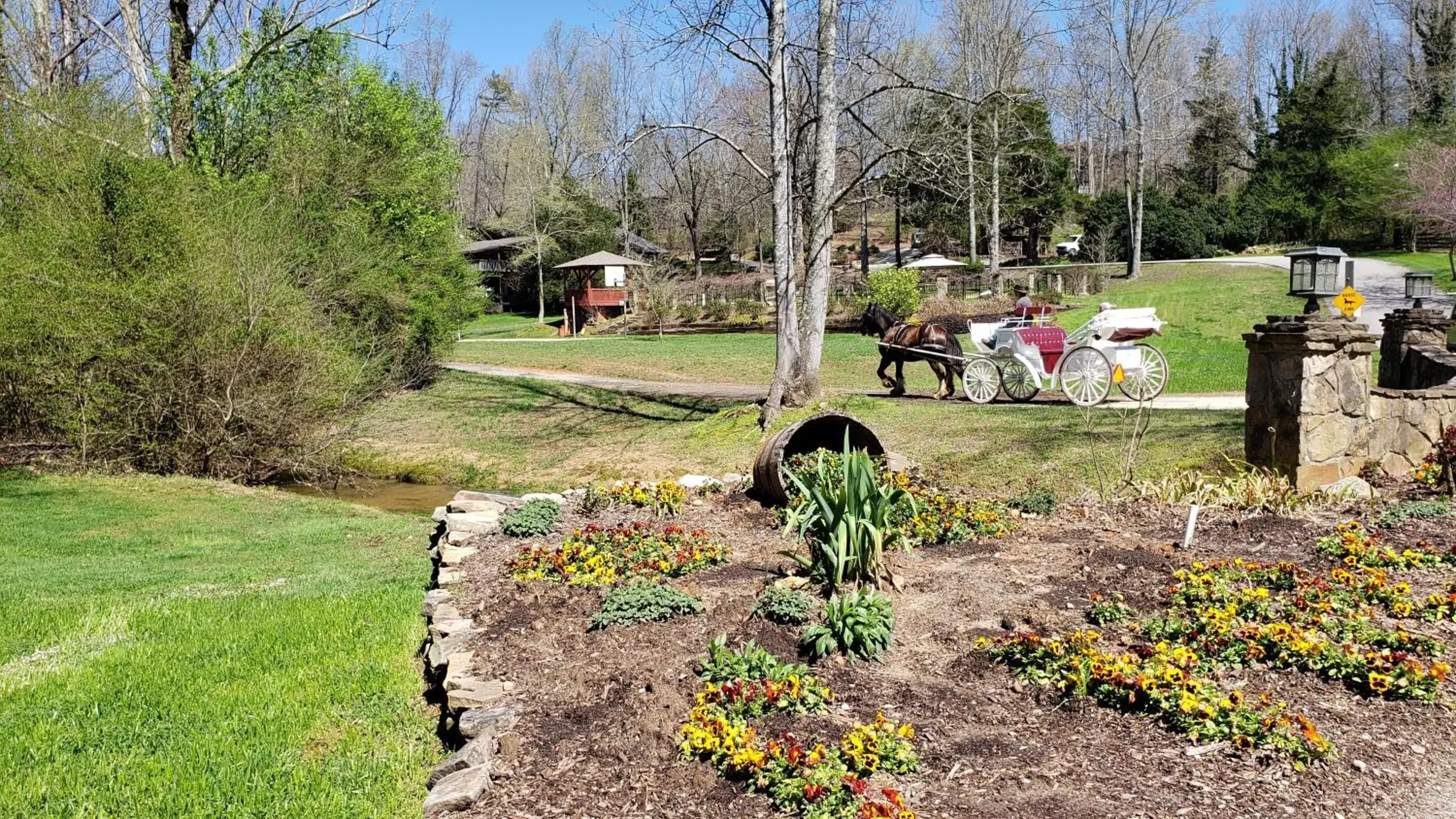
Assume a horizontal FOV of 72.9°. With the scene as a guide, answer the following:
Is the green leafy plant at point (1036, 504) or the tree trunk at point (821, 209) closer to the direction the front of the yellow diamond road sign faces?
the green leafy plant

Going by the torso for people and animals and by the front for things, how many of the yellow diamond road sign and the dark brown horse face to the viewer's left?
1

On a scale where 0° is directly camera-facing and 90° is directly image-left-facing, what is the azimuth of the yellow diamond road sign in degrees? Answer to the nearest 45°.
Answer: approximately 0°

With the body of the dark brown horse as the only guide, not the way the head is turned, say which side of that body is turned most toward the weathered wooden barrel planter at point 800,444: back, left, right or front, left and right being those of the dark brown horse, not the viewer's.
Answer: left

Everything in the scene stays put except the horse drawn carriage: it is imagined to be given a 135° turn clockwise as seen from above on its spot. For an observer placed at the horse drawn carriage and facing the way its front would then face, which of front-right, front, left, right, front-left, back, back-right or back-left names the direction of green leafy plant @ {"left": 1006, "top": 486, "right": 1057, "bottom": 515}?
right

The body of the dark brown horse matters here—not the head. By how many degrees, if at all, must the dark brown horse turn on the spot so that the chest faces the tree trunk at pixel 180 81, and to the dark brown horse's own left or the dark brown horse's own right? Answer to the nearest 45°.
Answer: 0° — it already faces it

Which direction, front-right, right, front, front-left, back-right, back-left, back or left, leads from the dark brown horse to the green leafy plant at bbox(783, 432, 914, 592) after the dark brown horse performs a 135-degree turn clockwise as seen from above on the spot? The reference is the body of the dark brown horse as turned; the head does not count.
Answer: back-right

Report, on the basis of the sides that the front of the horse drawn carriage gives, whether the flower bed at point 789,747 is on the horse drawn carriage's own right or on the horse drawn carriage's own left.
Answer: on the horse drawn carriage's own left

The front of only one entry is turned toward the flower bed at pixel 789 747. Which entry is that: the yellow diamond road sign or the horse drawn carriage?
the yellow diamond road sign

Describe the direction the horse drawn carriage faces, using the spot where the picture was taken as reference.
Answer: facing away from the viewer and to the left of the viewer

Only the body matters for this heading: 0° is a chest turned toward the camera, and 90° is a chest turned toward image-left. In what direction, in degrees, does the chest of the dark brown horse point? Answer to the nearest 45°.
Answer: approximately 90°

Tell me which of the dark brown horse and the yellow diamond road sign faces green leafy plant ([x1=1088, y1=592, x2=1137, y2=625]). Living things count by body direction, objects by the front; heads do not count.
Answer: the yellow diamond road sign

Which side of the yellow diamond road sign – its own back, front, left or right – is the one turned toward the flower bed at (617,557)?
front

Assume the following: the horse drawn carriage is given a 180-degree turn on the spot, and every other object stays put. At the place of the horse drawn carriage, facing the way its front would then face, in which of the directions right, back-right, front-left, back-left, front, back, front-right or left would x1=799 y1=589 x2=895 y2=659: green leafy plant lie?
front-right

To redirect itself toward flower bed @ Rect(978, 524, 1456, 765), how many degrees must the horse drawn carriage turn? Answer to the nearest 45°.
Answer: approximately 135° to its left

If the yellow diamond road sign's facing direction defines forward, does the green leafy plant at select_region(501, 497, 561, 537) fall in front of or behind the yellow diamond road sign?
in front

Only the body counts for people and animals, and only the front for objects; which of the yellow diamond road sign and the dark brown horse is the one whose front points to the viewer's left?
the dark brown horse

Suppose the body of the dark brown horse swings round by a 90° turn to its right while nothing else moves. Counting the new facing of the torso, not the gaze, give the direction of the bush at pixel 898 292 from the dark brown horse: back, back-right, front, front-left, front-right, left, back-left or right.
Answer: front

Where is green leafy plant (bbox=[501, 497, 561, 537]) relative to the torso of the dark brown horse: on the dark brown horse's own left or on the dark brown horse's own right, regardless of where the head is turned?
on the dark brown horse's own left
